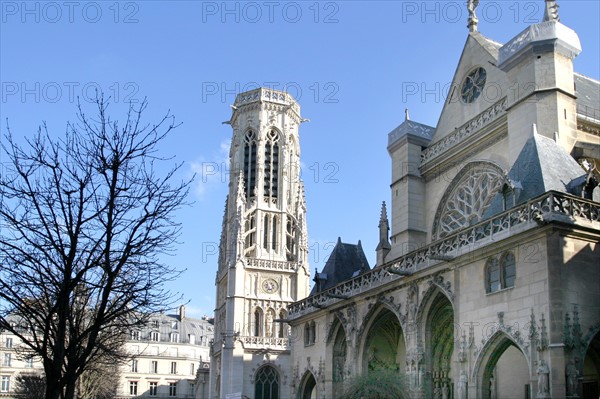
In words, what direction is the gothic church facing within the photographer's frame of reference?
facing the viewer and to the left of the viewer
